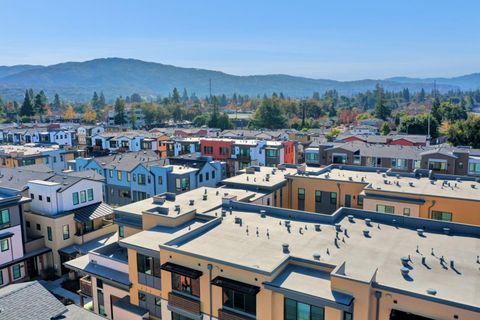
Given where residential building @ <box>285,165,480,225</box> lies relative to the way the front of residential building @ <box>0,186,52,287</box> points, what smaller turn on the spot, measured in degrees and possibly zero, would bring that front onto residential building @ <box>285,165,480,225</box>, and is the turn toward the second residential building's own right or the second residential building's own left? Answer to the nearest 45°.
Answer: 0° — it already faces it

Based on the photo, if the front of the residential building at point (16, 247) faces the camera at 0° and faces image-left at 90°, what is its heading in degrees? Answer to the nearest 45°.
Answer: approximately 315°

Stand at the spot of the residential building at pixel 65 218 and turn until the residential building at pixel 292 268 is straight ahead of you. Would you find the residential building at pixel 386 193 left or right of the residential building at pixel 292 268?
left

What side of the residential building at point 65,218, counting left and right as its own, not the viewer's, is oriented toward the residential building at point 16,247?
right

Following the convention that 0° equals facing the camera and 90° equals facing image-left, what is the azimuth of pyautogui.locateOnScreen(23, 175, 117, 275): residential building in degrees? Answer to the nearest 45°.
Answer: approximately 315°

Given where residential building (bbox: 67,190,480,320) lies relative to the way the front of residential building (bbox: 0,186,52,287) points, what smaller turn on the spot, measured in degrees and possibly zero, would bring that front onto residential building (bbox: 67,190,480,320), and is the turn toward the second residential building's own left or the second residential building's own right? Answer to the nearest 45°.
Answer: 0° — it already faces it
